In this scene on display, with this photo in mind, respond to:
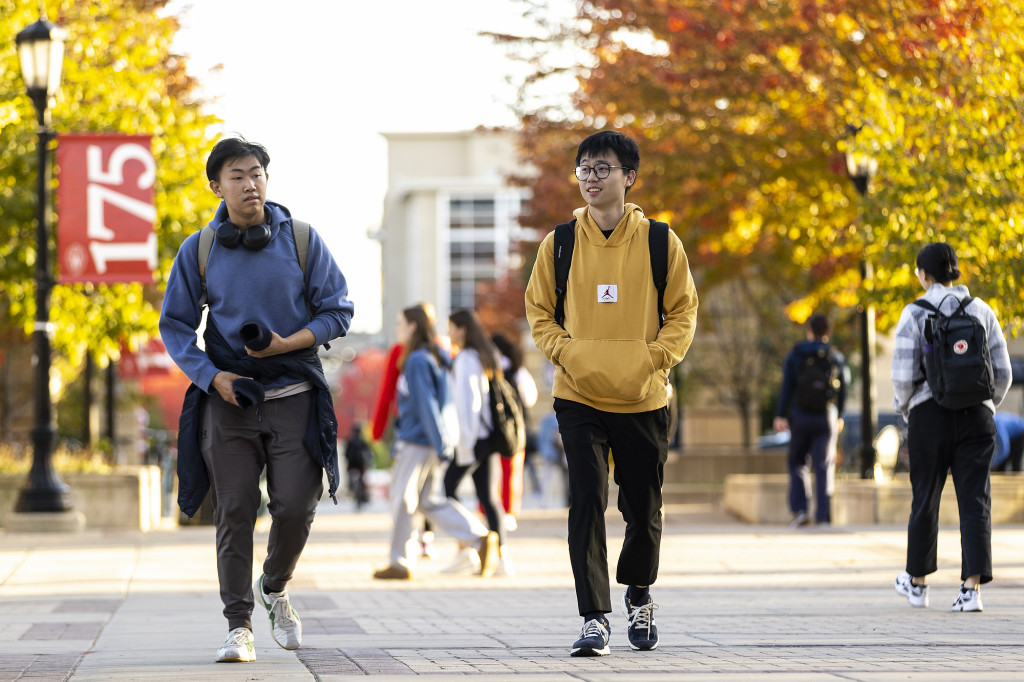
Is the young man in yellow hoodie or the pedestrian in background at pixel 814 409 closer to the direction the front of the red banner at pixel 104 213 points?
the young man in yellow hoodie

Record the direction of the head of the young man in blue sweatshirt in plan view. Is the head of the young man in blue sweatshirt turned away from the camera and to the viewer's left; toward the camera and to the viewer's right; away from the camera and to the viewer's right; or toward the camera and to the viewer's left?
toward the camera and to the viewer's right

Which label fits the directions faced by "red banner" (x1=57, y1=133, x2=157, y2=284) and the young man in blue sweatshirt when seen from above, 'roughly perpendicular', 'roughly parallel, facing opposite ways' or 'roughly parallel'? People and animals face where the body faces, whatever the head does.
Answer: roughly parallel

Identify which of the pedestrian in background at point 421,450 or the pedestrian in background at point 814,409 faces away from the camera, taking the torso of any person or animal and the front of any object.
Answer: the pedestrian in background at point 814,409

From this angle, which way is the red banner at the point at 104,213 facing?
toward the camera

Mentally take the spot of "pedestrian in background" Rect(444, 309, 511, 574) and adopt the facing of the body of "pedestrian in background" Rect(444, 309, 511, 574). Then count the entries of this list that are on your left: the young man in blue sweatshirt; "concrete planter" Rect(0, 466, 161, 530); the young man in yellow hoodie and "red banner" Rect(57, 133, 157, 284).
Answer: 2

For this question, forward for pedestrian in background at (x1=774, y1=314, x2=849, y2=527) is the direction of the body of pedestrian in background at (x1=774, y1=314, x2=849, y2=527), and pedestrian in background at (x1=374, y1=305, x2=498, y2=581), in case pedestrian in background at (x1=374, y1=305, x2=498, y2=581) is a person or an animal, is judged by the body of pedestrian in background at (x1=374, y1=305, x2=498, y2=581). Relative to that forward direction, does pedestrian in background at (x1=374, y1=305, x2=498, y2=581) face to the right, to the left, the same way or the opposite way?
to the left

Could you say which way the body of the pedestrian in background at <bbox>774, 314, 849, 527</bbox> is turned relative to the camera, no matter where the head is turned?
away from the camera

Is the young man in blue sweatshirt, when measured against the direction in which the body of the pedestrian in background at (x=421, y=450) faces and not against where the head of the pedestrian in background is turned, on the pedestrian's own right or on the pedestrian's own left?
on the pedestrian's own left

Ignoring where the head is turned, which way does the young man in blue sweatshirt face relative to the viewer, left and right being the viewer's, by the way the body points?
facing the viewer

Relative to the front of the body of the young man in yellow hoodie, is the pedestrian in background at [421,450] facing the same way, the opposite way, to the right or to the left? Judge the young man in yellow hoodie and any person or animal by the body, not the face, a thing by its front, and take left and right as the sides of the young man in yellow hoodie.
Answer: to the right

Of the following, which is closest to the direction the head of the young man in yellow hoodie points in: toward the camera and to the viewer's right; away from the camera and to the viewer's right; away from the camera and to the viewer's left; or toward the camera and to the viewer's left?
toward the camera and to the viewer's left

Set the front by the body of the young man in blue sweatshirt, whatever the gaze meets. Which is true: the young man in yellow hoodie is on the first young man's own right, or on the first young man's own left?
on the first young man's own left

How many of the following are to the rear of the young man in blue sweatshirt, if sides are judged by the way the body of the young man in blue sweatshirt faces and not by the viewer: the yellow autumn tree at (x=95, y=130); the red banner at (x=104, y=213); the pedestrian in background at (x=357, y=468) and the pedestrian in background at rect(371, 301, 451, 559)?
4

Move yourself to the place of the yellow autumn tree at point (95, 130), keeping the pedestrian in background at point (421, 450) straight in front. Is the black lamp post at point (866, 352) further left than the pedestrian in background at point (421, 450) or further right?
left
